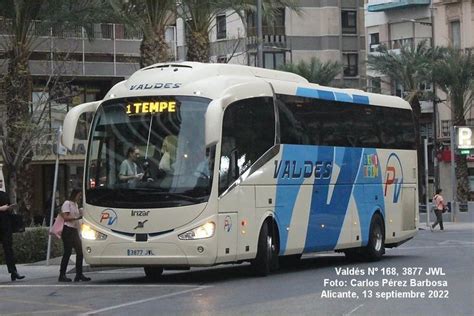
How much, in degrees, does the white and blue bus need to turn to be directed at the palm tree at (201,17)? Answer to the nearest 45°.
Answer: approximately 135° to its right

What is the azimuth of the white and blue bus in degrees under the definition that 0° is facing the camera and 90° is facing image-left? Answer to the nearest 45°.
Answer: approximately 45°

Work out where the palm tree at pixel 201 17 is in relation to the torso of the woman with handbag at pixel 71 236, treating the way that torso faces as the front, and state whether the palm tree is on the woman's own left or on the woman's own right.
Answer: on the woman's own left

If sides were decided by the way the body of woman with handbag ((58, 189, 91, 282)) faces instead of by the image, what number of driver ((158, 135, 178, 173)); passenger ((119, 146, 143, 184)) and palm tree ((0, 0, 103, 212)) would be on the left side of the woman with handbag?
1

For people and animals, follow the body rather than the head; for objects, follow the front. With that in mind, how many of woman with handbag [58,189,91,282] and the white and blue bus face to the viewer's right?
1

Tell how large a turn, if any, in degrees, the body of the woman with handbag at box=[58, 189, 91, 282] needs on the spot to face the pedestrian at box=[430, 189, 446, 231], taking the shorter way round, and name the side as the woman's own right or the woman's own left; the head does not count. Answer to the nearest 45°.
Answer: approximately 45° to the woman's own left

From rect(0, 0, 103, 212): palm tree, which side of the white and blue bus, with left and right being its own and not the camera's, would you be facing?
right

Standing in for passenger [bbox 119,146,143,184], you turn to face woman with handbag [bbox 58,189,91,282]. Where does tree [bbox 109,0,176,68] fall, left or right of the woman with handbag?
right
